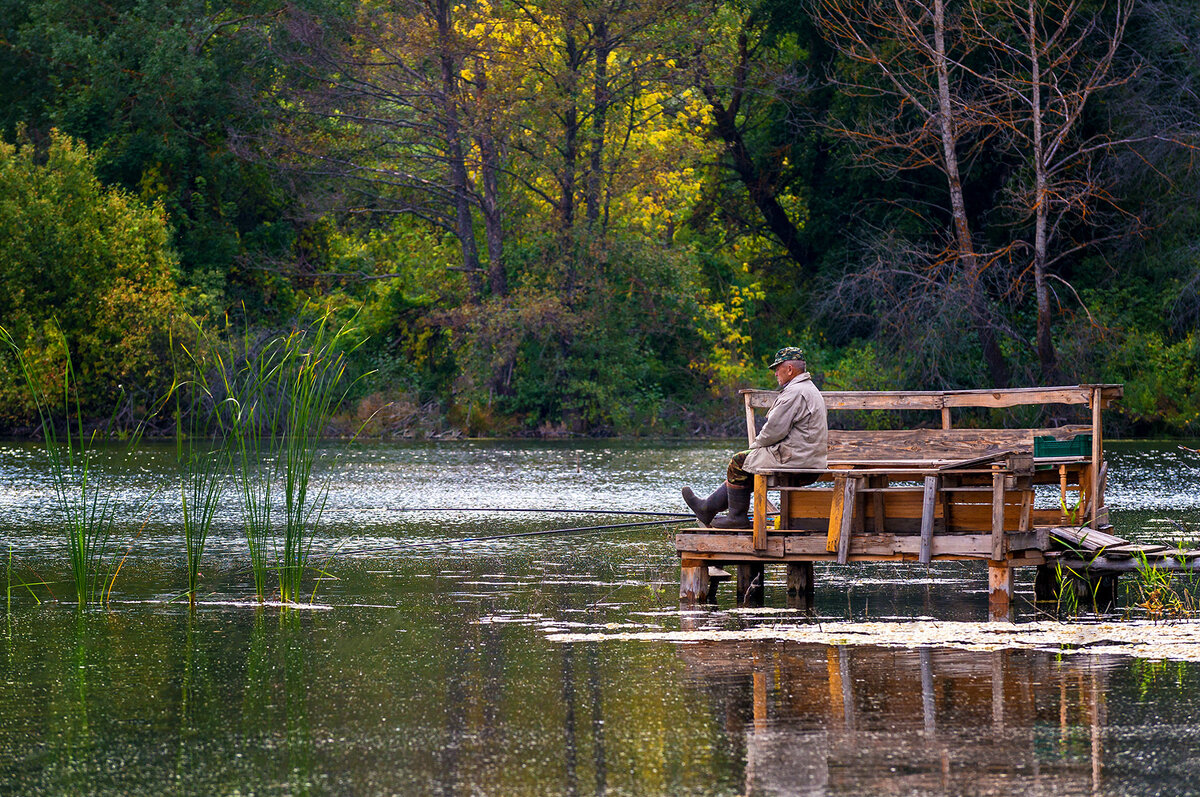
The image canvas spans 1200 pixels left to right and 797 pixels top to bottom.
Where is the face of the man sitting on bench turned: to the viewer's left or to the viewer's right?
to the viewer's left

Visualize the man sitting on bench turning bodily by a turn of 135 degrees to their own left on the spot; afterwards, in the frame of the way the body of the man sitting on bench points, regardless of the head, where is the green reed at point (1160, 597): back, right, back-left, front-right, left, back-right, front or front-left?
front-left

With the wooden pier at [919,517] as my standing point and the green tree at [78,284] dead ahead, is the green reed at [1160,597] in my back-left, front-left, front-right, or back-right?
back-right

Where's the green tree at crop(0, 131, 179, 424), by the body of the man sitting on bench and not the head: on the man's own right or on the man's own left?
on the man's own right

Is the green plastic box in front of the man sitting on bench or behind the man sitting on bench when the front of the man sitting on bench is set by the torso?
behind

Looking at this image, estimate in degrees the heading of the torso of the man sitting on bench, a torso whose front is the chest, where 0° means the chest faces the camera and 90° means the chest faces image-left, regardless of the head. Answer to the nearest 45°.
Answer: approximately 90°

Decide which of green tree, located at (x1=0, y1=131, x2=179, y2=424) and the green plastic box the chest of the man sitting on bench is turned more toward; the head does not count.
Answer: the green tree
